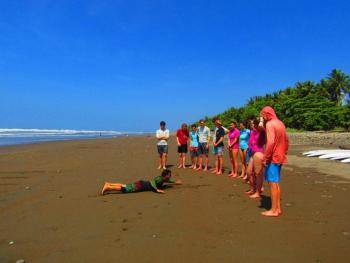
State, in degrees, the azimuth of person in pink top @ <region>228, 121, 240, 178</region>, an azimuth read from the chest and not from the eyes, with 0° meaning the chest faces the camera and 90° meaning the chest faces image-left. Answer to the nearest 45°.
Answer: approximately 45°

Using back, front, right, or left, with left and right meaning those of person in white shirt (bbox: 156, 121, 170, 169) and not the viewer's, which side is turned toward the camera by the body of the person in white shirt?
front

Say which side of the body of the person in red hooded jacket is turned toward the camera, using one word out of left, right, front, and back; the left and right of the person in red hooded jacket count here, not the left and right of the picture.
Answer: left

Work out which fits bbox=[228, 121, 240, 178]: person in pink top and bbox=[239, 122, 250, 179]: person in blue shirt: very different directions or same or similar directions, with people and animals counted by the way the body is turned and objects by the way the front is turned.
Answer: same or similar directions

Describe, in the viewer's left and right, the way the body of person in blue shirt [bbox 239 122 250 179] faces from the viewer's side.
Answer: facing the viewer and to the left of the viewer

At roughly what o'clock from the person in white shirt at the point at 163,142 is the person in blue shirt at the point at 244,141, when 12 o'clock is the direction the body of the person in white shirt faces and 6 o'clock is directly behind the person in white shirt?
The person in blue shirt is roughly at 10 o'clock from the person in white shirt.

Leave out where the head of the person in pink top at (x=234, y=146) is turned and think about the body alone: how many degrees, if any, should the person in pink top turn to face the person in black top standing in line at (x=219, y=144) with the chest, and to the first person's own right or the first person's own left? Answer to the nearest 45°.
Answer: approximately 90° to the first person's own right

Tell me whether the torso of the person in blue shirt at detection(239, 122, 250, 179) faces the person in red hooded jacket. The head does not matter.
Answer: no

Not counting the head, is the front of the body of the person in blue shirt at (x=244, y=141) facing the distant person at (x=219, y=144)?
no

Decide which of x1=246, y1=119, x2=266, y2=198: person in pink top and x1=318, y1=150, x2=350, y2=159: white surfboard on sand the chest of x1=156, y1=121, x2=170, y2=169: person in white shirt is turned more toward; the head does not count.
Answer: the person in pink top

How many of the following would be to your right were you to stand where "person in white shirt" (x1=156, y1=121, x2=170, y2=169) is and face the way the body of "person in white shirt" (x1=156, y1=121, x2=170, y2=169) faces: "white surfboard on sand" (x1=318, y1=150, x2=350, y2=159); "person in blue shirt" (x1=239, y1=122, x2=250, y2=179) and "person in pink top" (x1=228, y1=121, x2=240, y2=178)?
0

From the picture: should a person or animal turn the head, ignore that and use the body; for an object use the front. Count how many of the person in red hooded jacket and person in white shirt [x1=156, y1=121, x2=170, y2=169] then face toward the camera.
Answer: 1
